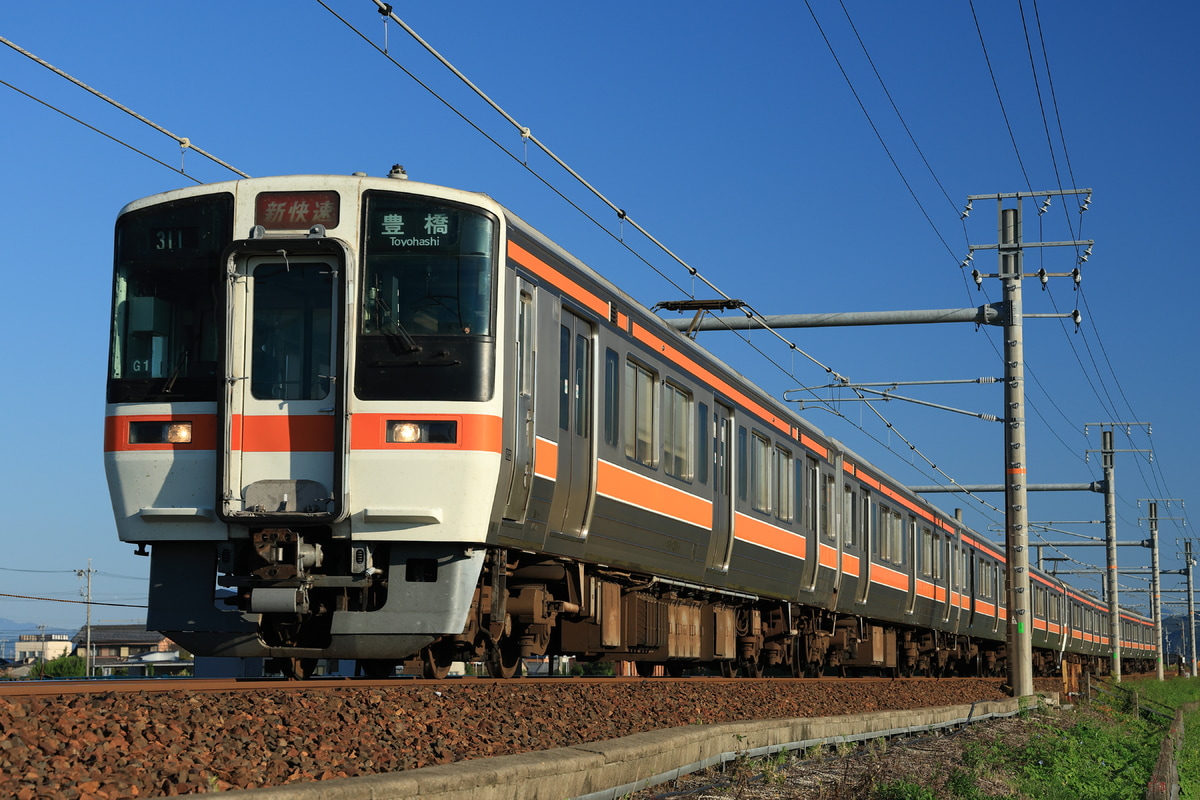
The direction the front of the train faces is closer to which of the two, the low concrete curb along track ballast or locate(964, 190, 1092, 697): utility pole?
the low concrete curb along track ballast

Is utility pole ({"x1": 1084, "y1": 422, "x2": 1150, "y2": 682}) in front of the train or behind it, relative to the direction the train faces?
behind

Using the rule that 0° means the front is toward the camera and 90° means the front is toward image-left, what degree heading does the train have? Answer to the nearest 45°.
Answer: approximately 45°

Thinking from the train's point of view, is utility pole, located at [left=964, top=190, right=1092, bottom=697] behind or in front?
behind
